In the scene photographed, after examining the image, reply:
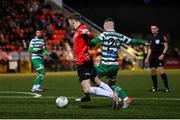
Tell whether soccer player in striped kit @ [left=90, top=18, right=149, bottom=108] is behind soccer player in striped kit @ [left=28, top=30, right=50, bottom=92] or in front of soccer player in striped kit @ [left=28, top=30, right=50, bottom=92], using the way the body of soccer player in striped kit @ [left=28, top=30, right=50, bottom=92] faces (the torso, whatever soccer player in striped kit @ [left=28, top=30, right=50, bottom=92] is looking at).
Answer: in front

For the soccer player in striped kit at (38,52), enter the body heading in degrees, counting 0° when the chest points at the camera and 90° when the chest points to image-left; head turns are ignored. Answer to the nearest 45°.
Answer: approximately 315°
